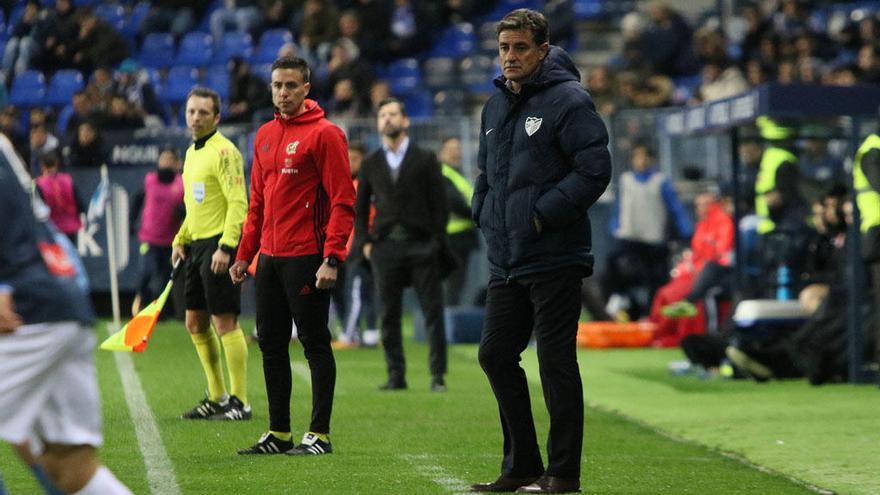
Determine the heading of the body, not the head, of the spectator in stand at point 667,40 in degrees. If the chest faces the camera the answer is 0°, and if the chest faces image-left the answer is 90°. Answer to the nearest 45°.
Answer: approximately 45°

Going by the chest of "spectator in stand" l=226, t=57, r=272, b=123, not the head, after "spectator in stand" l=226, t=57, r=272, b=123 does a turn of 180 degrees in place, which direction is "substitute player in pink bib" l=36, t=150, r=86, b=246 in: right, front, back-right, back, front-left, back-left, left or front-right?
back

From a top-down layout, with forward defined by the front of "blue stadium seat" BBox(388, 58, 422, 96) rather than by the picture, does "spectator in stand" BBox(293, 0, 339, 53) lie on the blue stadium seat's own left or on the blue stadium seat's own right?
on the blue stadium seat's own right

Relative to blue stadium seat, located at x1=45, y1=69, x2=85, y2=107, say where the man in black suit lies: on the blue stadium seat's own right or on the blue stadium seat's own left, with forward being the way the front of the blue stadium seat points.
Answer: on the blue stadium seat's own left

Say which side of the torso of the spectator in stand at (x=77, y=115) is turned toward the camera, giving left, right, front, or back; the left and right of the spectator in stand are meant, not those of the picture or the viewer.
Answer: front

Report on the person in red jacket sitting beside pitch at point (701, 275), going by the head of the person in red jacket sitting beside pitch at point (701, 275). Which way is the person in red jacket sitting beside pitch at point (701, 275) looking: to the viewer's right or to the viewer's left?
to the viewer's left

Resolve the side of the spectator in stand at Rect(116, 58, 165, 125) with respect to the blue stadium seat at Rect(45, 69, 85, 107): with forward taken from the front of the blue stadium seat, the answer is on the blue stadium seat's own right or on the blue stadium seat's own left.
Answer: on the blue stadium seat's own left

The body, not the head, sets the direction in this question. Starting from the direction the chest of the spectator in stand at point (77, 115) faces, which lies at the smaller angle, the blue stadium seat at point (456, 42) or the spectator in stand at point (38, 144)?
the spectator in stand

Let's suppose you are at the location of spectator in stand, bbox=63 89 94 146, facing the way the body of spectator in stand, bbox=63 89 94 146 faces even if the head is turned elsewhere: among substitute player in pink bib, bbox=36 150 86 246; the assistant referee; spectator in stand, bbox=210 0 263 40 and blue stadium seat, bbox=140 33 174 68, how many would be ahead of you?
2

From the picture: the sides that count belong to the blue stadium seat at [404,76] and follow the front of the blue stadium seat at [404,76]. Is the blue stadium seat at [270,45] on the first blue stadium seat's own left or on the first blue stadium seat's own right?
on the first blue stadium seat's own right

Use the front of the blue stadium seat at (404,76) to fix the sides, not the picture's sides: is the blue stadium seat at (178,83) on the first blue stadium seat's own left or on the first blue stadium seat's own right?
on the first blue stadium seat's own right
